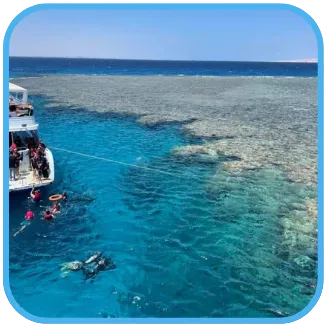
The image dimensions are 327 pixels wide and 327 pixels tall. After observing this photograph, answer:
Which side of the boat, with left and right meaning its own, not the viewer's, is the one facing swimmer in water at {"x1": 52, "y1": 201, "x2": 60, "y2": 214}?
back

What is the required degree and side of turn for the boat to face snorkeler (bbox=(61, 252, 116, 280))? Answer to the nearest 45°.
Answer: approximately 180°

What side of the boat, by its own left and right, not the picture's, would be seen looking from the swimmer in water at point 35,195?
back

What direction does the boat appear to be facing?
away from the camera

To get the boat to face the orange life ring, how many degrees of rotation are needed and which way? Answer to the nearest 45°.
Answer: approximately 135° to its right

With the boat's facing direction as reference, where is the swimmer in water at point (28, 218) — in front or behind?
behind

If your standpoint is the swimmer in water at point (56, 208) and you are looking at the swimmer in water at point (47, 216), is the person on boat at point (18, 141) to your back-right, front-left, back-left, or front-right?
back-right

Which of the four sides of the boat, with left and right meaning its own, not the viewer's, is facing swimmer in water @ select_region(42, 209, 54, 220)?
back
